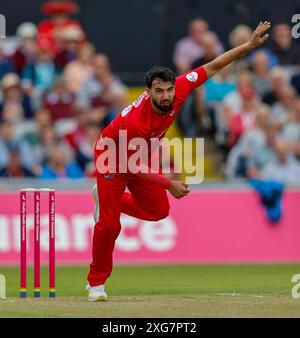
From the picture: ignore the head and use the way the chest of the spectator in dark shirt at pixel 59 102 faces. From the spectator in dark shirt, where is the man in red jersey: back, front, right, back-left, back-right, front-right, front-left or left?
front

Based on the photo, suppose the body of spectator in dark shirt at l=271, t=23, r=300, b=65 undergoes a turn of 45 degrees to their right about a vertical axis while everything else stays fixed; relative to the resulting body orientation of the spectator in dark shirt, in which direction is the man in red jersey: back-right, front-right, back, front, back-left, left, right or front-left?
front-left

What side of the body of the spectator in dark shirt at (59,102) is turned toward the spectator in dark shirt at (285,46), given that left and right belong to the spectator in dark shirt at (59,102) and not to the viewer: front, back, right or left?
left

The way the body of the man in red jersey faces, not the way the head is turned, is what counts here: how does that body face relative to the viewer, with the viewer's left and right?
facing the viewer and to the right of the viewer

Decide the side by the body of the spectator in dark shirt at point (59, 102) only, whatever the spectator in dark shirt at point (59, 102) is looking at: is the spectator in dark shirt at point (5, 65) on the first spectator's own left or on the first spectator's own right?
on the first spectator's own right

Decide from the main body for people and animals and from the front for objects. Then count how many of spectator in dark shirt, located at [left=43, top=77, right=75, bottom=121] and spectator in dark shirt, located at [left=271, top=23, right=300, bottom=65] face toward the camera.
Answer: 2

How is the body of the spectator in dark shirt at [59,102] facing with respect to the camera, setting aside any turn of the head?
toward the camera

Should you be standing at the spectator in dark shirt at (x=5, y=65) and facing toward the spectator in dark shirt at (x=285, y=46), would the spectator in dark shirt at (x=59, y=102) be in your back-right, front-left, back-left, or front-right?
front-right

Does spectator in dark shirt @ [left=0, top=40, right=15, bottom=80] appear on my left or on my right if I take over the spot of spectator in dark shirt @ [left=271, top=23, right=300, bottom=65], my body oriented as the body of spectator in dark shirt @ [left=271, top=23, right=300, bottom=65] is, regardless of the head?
on my right
